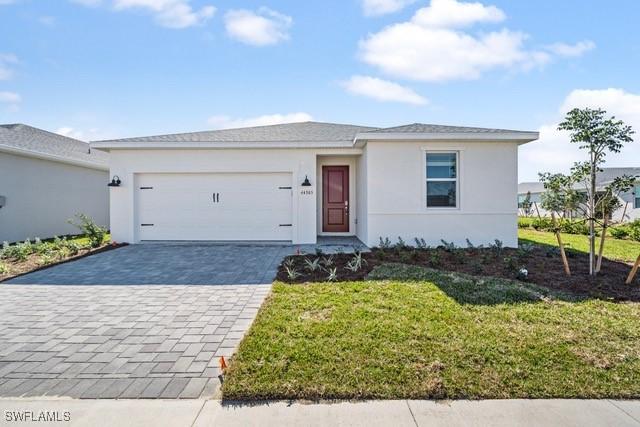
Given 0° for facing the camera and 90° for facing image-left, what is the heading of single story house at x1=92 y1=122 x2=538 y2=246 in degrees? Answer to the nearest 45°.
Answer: approximately 0°

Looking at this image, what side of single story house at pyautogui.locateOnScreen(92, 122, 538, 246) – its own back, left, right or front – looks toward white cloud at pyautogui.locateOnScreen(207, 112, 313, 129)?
back

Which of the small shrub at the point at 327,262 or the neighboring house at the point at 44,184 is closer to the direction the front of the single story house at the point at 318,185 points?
the small shrub

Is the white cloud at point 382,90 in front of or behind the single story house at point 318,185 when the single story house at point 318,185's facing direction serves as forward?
behind

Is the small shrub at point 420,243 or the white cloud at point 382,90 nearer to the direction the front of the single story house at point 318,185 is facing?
the small shrub

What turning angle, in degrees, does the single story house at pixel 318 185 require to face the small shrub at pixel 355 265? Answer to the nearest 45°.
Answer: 0° — it already faces it

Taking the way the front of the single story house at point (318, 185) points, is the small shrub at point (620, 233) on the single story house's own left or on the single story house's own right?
on the single story house's own left

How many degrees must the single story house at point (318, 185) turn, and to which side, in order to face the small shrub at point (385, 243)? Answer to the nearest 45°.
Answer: approximately 45° to its left

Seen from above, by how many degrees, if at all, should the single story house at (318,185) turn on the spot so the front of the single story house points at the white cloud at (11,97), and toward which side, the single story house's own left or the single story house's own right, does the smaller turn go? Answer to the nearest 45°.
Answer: approximately 90° to the single story house's own right

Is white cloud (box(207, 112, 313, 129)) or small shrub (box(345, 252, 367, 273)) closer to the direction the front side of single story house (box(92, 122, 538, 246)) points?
the small shrub
